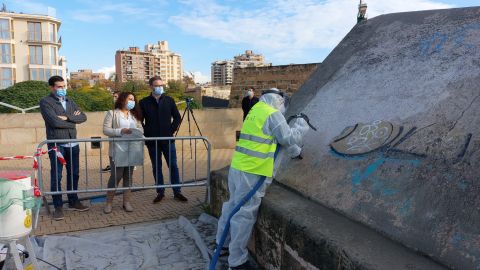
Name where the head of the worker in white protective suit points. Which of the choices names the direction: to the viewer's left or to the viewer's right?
to the viewer's right

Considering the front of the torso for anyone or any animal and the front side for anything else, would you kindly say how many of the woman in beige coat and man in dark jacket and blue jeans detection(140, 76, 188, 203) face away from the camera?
0

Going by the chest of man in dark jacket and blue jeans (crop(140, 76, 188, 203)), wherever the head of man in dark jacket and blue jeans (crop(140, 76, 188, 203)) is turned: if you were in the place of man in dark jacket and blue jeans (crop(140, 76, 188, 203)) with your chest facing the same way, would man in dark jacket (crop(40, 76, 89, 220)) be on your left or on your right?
on your right

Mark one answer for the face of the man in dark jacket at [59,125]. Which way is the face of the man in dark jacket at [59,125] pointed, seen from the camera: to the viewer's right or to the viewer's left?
to the viewer's right

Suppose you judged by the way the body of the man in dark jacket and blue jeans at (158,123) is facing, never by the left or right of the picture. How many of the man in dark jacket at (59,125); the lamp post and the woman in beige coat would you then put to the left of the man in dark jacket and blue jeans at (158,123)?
1

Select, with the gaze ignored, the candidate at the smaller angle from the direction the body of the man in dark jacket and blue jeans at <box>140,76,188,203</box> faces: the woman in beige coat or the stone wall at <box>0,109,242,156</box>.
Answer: the woman in beige coat

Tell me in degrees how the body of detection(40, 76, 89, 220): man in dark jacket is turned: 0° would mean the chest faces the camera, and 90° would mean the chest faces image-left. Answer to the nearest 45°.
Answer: approximately 315°

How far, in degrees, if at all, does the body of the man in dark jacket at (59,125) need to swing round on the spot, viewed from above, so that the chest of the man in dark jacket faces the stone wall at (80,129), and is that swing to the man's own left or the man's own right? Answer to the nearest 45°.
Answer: approximately 135° to the man's own left

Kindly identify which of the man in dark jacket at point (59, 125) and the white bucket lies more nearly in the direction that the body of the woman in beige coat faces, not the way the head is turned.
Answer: the white bucket

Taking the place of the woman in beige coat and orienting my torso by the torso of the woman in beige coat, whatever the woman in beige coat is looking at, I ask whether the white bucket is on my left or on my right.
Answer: on my right

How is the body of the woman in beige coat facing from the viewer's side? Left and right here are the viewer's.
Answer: facing the viewer and to the right of the viewer

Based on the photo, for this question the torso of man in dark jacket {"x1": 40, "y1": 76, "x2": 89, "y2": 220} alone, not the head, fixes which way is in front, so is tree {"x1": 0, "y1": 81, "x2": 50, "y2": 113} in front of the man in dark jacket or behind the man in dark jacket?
behind

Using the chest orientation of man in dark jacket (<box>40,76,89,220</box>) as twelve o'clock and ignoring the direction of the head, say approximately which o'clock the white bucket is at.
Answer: The white bucket is roughly at 2 o'clock from the man in dark jacket.
